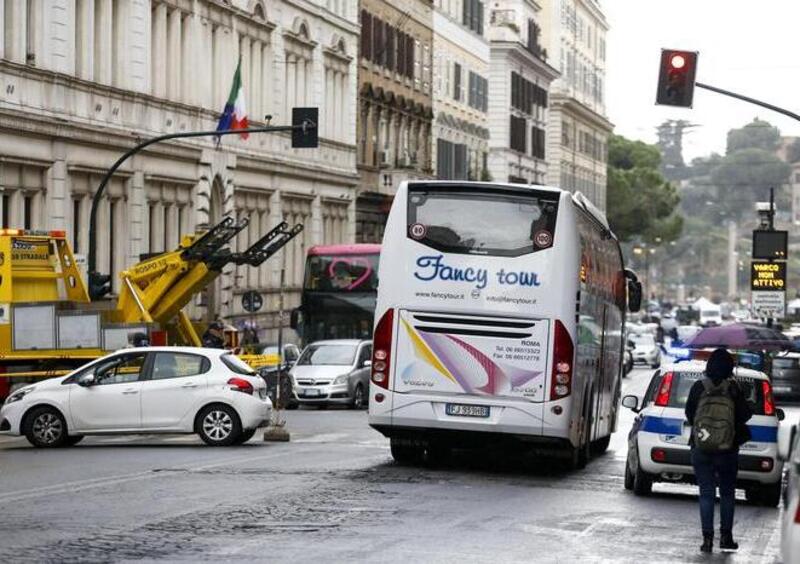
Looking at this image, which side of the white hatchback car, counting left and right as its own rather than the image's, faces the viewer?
left

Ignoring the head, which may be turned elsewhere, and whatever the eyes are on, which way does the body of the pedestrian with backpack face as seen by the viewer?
away from the camera

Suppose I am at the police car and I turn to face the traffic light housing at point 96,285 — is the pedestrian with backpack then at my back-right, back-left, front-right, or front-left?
back-left

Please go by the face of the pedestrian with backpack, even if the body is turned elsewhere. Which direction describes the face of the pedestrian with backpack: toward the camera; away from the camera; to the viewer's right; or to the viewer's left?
away from the camera

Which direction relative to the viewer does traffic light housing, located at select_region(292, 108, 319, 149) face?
away from the camera

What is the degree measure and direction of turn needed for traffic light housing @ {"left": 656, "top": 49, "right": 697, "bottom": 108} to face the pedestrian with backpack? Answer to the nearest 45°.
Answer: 0° — it already faces them

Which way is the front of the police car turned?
away from the camera
